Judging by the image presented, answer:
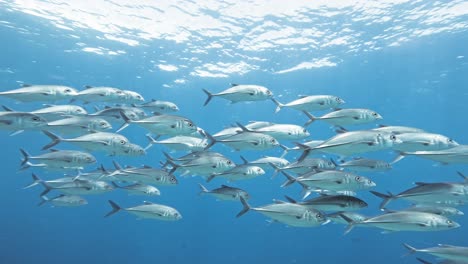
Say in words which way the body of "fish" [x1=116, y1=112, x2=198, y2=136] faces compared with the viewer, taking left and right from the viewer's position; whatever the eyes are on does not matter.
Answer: facing to the right of the viewer

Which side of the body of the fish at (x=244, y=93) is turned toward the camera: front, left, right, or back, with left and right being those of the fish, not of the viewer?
right

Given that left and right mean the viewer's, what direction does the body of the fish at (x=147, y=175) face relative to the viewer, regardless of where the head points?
facing to the right of the viewer

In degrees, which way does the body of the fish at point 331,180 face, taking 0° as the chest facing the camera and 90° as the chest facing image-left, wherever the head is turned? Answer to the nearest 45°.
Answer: approximately 270°

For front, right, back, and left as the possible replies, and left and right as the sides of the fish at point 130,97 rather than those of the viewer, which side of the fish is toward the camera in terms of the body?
right

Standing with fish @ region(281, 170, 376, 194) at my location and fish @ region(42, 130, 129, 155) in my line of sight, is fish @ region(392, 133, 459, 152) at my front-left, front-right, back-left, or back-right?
back-right

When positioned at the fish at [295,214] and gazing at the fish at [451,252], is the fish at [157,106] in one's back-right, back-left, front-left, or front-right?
back-left

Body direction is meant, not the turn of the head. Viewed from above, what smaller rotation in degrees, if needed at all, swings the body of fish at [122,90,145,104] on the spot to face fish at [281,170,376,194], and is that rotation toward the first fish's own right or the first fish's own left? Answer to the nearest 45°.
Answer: approximately 45° to the first fish's own right

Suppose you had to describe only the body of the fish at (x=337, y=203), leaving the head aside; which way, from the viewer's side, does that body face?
to the viewer's right

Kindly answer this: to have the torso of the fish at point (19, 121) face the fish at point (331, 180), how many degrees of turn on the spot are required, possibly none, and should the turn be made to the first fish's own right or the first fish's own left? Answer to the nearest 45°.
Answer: approximately 45° to the first fish's own right
